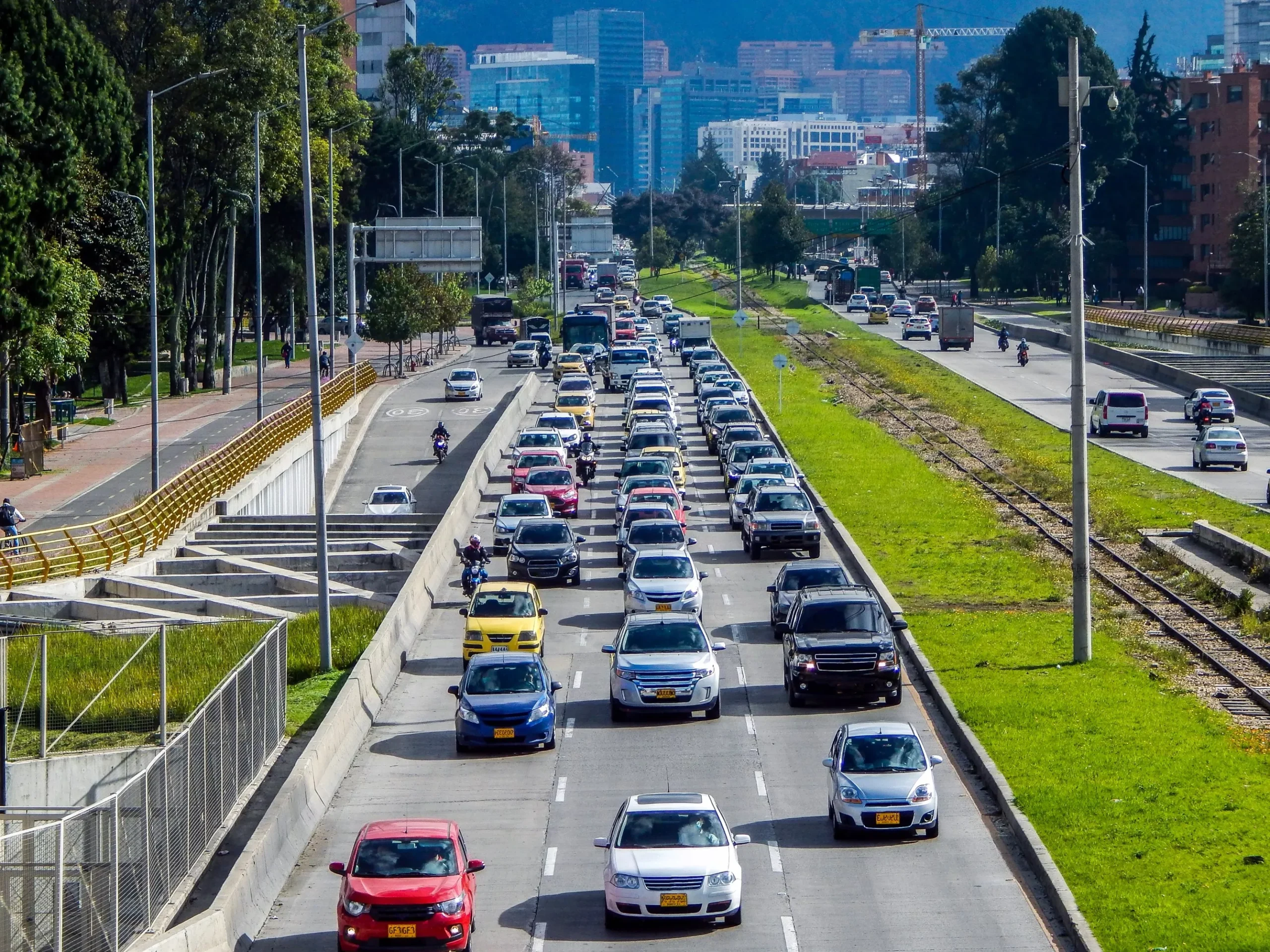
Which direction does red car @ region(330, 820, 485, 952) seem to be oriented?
toward the camera

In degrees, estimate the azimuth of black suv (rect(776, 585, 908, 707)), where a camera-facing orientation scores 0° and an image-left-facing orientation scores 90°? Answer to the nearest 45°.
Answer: approximately 0°

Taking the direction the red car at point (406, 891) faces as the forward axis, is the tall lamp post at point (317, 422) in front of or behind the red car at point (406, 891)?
behind

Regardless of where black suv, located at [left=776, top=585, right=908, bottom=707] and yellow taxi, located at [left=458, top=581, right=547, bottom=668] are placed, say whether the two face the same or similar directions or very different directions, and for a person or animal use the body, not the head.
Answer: same or similar directions

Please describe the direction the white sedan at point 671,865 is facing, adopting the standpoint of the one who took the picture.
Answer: facing the viewer

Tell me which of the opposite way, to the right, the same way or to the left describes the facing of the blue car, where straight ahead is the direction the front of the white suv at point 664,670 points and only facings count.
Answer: the same way

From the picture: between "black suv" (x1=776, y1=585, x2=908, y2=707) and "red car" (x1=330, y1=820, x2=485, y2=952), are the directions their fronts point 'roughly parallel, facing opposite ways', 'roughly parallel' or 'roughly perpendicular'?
roughly parallel

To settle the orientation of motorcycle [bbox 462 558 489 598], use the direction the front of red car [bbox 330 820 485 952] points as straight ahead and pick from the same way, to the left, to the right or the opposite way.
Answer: the same way

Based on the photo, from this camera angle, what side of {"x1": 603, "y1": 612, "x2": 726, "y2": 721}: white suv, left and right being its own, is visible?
front

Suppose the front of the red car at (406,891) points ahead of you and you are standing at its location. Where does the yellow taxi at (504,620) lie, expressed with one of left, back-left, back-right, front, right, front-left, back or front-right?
back

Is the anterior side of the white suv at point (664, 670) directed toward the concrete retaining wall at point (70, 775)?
no

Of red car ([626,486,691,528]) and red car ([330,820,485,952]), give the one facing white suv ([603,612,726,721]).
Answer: red car ([626,486,691,528])

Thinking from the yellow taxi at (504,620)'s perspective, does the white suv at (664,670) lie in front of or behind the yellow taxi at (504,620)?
in front

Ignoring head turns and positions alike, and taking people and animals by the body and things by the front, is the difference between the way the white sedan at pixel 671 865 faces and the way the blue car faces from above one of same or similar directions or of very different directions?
same or similar directions

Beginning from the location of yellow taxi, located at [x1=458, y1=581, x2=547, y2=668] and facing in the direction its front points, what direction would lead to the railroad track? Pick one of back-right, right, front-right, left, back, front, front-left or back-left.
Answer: left

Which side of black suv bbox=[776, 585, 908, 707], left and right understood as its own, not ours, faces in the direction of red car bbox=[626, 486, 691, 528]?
back

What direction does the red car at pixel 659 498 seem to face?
toward the camera

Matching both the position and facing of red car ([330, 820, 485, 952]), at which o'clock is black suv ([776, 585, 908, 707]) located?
The black suv is roughly at 7 o'clock from the red car.

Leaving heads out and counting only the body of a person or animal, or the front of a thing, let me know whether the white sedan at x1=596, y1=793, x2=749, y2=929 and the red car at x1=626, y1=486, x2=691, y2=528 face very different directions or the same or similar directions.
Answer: same or similar directions

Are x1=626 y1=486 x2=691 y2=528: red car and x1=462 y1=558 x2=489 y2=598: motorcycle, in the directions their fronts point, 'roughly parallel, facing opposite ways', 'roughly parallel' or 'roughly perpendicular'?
roughly parallel

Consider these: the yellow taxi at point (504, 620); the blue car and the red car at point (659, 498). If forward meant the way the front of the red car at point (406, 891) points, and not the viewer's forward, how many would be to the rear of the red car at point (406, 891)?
3
